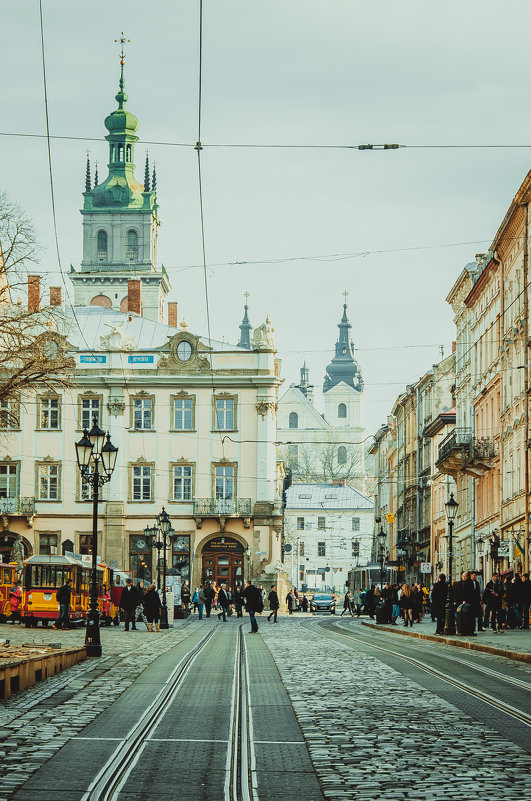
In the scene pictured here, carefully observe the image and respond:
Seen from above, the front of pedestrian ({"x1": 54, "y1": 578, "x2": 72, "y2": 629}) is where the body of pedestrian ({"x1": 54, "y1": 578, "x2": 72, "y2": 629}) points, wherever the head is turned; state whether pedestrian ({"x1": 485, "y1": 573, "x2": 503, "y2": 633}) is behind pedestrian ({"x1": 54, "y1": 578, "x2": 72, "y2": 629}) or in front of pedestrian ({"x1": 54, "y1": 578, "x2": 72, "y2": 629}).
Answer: in front

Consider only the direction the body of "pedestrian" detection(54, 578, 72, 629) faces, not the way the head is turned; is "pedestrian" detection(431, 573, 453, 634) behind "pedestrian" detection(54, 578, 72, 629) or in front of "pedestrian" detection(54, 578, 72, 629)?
in front
